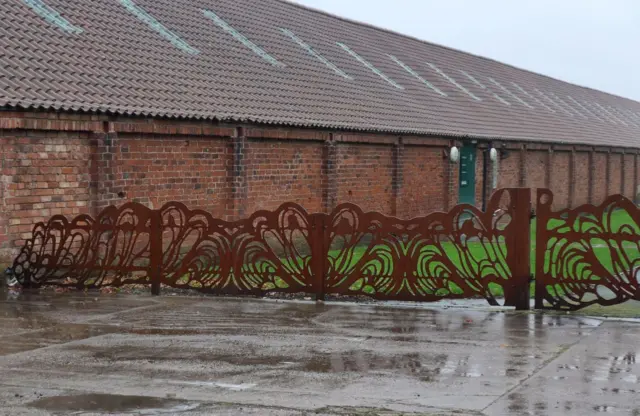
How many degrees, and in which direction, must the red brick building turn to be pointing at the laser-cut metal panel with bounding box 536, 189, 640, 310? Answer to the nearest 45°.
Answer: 0° — it already faces it

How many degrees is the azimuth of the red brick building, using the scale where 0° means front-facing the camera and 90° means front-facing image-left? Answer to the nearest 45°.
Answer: approximately 315°
